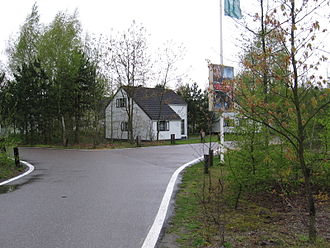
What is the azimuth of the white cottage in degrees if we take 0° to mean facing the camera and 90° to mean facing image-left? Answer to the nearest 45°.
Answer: approximately 315°

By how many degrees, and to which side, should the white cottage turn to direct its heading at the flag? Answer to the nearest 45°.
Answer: approximately 45° to its right

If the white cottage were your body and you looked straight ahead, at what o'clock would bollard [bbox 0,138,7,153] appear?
The bollard is roughly at 2 o'clock from the white cottage.
